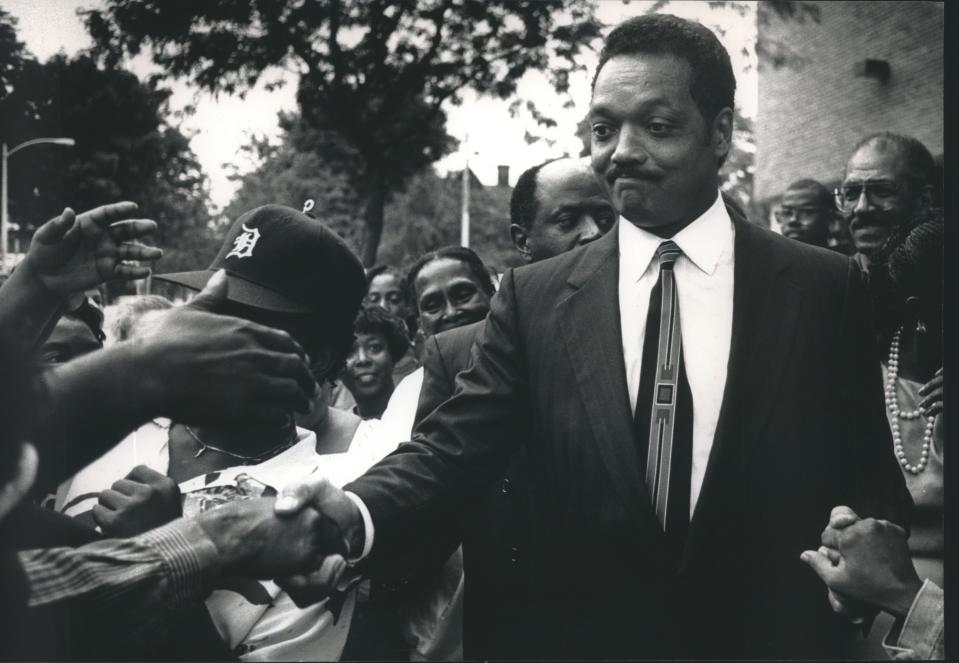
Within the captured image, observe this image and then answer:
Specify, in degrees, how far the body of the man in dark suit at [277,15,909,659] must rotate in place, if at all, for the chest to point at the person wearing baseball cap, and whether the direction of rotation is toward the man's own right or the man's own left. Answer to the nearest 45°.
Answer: approximately 90° to the man's own right

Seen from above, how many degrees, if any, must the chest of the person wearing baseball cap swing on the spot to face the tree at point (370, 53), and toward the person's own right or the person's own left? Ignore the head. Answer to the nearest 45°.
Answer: approximately 135° to the person's own right

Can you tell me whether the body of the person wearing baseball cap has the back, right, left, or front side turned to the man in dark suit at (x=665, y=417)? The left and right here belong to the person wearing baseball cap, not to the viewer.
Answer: left

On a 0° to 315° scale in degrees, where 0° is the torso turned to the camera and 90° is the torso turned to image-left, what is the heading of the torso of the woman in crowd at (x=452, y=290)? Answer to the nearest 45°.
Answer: approximately 0°

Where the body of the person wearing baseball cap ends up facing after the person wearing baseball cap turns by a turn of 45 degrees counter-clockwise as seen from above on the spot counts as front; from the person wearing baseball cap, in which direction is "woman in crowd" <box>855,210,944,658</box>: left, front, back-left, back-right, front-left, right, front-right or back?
left

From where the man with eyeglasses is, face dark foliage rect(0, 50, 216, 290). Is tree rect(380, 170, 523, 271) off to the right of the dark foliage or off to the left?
right

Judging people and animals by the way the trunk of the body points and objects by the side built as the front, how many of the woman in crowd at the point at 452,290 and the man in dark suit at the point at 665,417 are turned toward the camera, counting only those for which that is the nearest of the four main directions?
2

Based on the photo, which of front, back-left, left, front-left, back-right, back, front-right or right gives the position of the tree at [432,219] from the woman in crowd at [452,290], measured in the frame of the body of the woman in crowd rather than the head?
back

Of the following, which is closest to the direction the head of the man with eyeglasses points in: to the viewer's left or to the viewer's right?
to the viewer's left

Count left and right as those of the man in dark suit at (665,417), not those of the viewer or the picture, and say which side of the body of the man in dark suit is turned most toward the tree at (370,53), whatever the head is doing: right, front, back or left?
back

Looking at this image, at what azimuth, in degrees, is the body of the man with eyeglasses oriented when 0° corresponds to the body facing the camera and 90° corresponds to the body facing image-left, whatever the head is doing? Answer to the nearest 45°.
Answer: approximately 45°
